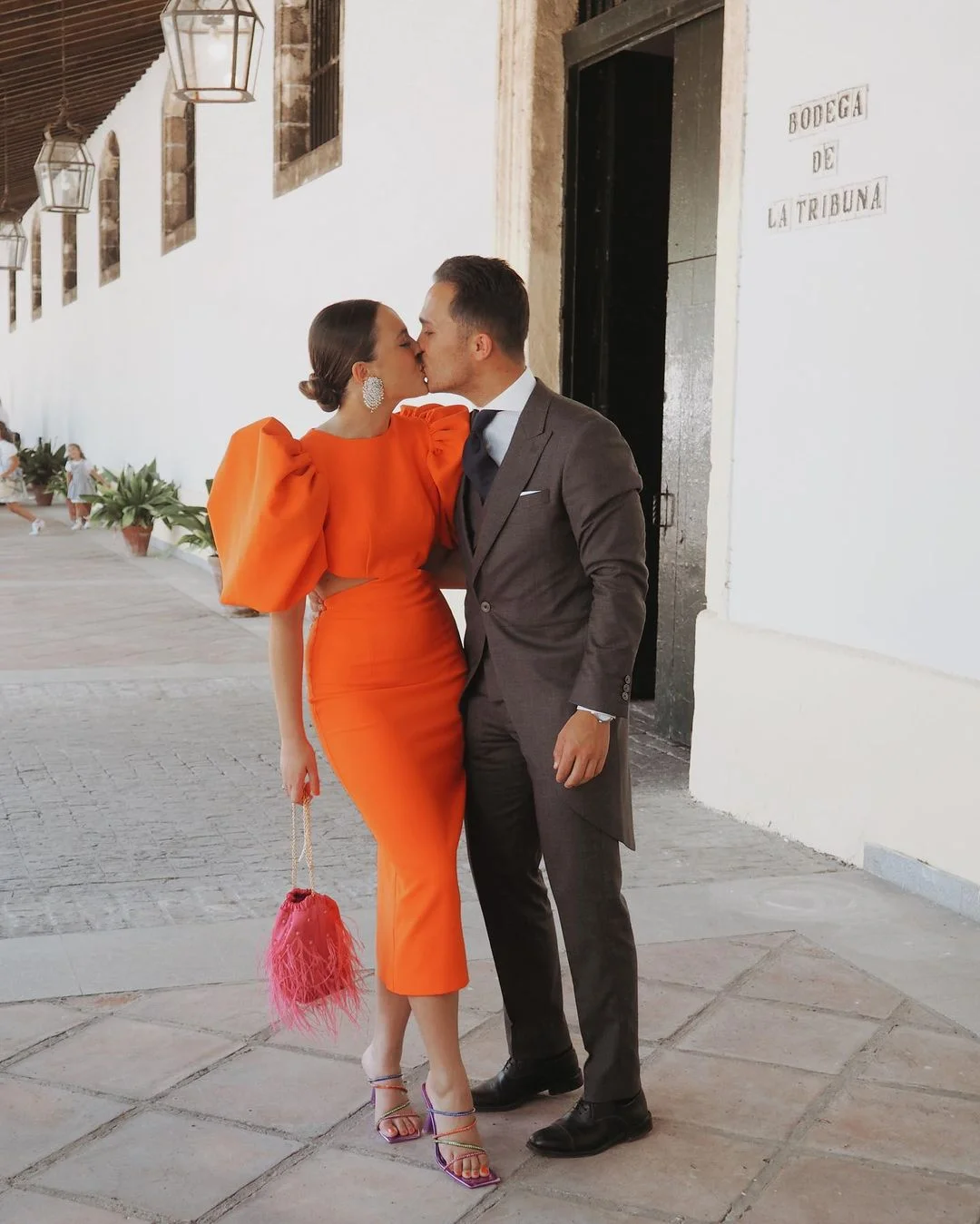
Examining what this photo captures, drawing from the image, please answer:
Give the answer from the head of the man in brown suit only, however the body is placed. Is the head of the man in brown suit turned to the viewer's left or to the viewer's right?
to the viewer's left

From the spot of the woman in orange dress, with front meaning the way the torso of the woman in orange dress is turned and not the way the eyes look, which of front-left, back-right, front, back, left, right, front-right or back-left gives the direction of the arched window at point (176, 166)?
back-left

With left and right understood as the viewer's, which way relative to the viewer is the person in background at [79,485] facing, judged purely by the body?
facing the viewer

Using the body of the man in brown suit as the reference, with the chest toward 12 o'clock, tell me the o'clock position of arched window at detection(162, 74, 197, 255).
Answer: The arched window is roughly at 4 o'clock from the man in brown suit.

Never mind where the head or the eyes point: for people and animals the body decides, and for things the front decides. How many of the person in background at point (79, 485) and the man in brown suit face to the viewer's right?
0

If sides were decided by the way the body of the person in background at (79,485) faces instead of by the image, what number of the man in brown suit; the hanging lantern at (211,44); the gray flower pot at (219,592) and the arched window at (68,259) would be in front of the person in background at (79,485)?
3

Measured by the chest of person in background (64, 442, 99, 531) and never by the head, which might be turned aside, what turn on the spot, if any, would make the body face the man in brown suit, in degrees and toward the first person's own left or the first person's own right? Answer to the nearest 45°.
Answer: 0° — they already face them

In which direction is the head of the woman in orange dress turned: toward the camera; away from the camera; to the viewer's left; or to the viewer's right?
to the viewer's right

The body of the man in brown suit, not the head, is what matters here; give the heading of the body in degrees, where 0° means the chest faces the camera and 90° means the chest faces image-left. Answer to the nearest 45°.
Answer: approximately 45°

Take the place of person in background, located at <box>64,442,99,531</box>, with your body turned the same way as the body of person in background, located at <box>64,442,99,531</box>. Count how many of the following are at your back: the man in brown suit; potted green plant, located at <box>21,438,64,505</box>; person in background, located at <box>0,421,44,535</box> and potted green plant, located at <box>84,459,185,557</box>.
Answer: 1

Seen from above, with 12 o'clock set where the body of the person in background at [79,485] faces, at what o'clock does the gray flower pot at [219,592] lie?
The gray flower pot is roughly at 12 o'clock from the person in background.

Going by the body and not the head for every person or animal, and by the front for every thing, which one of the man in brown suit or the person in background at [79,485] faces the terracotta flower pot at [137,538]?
the person in background
